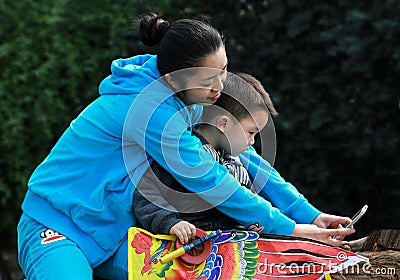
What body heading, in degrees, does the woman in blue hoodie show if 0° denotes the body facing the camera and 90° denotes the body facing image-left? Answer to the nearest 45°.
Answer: approximately 270°

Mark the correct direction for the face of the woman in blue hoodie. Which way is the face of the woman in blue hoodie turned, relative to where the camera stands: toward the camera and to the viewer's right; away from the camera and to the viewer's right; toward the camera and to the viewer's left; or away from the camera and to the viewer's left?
toward the camera and to the viewer's right
